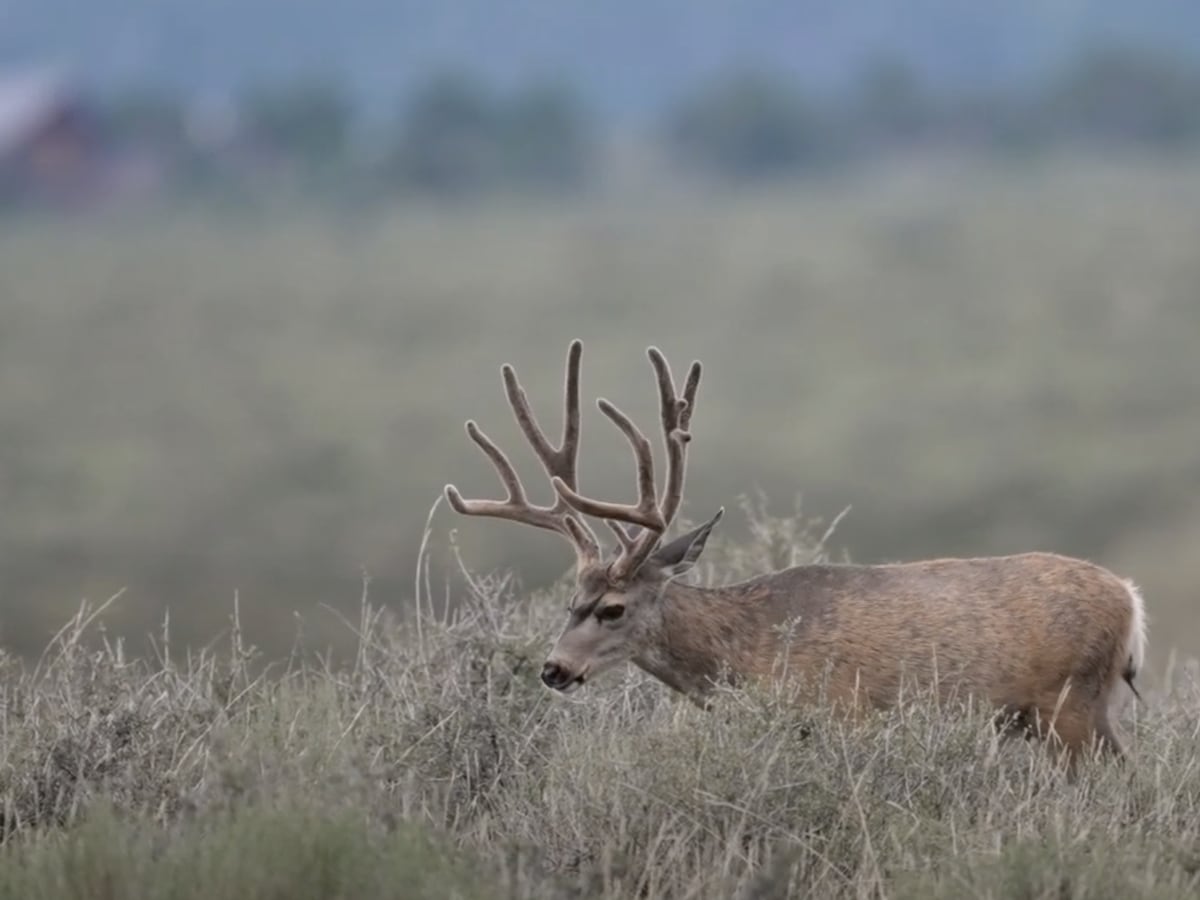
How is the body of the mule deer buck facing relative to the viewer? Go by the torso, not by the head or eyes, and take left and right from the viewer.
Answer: facing to the left of the viewer
